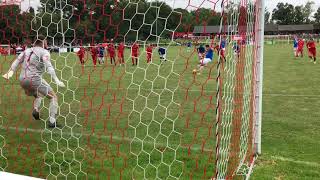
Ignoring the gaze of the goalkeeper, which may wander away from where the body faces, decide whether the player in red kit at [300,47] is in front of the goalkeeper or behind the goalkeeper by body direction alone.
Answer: in front

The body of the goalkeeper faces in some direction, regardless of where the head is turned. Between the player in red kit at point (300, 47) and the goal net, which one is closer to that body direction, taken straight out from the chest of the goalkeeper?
the player in red kit

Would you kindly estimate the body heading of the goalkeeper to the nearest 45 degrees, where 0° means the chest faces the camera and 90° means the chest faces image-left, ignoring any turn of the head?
approximately 225°
